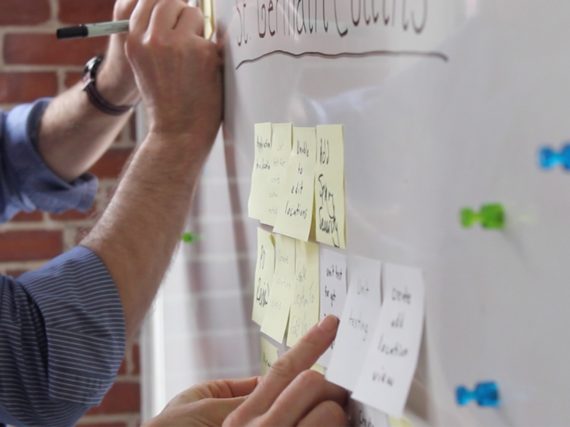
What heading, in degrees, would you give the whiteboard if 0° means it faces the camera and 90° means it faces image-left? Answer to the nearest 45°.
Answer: approximately 45°

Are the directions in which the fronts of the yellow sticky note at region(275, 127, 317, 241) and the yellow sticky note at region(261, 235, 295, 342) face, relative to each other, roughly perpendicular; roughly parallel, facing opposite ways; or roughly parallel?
roughly parallel

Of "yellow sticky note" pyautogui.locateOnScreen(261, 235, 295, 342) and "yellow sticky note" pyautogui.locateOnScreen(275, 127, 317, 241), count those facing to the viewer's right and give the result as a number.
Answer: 0

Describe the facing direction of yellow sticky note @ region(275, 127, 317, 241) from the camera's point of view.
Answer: facing the viewer and to the left of the viewer
